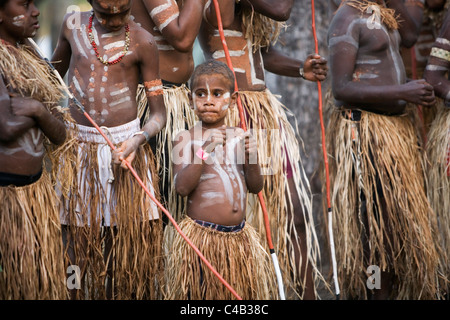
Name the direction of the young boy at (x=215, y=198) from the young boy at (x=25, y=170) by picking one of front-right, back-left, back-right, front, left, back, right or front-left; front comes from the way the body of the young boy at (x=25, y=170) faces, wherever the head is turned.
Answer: front-left

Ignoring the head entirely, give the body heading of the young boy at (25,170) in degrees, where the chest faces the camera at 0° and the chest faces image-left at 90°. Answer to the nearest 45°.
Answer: approximately 315°

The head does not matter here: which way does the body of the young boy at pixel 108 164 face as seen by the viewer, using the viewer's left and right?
facing the viewer

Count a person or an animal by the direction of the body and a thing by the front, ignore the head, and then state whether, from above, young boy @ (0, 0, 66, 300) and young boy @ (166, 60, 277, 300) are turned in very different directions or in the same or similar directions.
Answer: same or similar directions

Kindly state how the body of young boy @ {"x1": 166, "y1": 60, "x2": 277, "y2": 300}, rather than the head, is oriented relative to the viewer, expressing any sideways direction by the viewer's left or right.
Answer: facing the viewer and to the right of the viewer

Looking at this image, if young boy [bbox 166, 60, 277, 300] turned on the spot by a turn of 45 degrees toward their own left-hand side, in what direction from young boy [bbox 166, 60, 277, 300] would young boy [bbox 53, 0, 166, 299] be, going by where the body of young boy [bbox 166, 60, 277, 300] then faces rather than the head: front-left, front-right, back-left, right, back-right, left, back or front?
back

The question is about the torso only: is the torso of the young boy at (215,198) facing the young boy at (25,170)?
no

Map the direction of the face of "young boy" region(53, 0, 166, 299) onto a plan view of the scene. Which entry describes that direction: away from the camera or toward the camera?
toward the camera

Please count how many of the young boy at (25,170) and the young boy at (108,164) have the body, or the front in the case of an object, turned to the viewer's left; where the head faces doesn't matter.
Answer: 0
